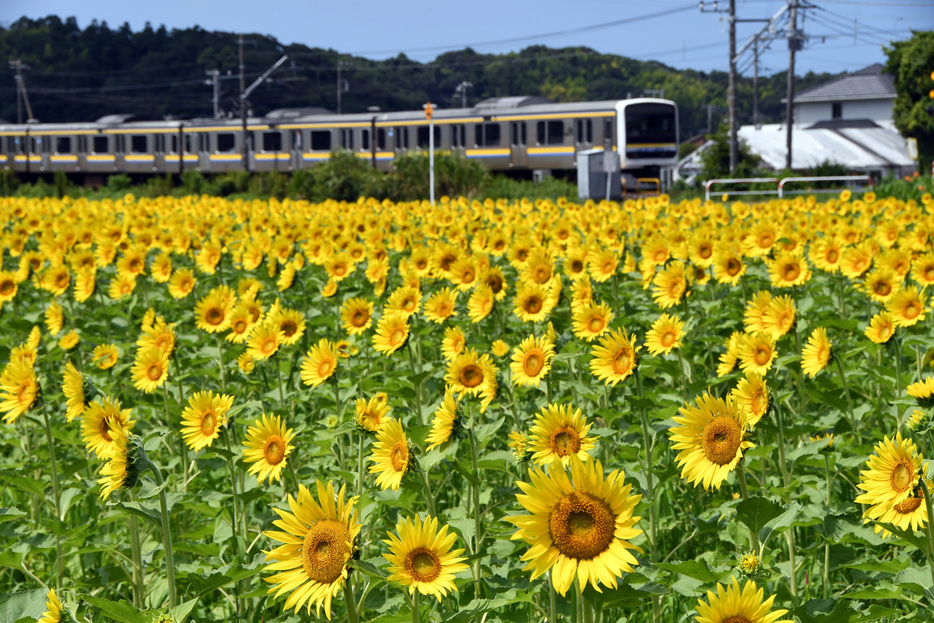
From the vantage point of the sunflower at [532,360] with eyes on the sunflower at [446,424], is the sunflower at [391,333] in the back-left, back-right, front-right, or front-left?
back-right

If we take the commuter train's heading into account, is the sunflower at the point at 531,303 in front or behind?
in front

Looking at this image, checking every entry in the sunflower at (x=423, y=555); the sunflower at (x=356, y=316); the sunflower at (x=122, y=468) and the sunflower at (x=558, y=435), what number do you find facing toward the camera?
3

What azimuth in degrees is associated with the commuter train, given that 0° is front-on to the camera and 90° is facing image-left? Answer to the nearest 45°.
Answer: approximately 315°

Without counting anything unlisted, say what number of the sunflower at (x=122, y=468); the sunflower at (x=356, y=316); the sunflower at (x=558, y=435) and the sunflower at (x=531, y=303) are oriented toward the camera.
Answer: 3

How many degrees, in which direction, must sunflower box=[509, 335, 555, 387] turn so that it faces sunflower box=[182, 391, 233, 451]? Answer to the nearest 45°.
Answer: approximately 45° to its right

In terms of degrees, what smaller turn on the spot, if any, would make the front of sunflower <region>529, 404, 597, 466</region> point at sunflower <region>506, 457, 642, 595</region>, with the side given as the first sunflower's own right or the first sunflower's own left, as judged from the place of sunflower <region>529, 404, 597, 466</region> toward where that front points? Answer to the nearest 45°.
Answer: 0° — it already faces it

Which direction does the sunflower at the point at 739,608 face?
toward the camera

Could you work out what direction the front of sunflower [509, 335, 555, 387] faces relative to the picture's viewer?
facing the viewer and to the left of the viewer

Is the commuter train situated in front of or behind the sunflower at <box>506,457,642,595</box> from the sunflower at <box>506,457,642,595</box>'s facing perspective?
behind

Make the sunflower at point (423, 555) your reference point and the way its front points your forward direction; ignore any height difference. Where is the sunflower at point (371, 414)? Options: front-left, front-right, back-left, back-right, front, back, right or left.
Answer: back

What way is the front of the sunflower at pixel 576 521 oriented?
toward the camera

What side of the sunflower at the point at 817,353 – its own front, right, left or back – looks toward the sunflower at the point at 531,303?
right

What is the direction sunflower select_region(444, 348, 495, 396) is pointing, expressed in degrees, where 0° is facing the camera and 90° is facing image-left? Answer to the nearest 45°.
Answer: approximately 0°

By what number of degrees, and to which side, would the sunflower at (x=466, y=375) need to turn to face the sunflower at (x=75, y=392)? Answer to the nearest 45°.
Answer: approximately 90° to its right
